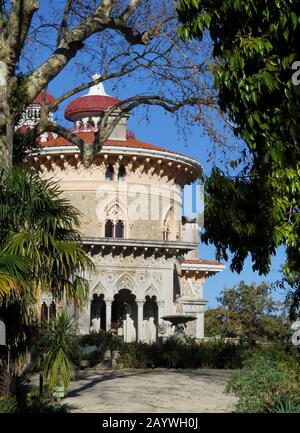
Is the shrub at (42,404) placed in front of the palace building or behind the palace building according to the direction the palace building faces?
in front

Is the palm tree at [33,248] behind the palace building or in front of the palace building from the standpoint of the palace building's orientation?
in front

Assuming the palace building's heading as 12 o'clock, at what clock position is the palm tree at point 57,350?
The palm tree is roughly at 12 o'clock from the palace building.

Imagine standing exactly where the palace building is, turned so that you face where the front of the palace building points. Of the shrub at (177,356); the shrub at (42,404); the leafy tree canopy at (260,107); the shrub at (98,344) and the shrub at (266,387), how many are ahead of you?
5

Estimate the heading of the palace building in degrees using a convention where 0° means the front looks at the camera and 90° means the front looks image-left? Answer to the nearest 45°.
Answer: approximately 0°

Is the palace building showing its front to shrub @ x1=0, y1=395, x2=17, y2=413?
yes

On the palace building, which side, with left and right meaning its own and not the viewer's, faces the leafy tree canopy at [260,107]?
front

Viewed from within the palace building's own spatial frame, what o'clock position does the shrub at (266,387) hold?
The shrub is roughly at 12 o'clock from the palace building.
